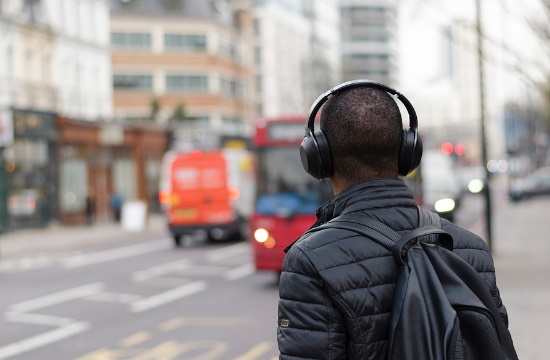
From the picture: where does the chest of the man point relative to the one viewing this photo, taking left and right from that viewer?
facing away from the viewer and to the left of the viewer

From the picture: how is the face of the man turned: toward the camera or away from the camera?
away from the camera

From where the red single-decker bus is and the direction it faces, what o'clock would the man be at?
The man is roughly at 12 o'clock from the red single-decker bus.

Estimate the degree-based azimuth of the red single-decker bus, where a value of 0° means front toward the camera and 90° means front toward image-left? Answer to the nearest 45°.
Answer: approximately 0°

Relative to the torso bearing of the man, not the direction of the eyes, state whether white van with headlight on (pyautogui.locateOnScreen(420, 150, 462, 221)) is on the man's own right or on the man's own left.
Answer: on the man's own right

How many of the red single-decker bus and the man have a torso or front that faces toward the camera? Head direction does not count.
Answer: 1
